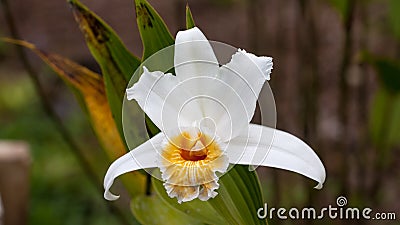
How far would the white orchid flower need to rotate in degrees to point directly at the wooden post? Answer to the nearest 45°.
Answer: approximately 135° to its right

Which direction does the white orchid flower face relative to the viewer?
toward the camera
